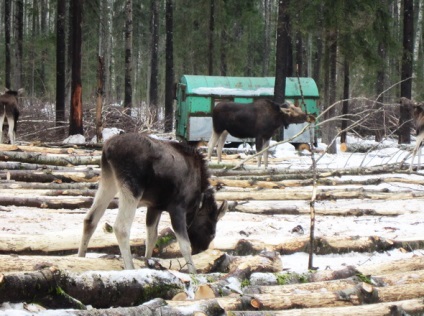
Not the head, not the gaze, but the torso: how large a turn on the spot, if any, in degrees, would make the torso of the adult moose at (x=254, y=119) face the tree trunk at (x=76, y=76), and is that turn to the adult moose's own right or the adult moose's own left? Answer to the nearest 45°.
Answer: approximately 135° to the adult moose's own left

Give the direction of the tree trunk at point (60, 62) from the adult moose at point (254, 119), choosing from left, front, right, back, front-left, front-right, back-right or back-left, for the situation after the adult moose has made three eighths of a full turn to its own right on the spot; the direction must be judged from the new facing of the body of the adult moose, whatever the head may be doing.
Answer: right

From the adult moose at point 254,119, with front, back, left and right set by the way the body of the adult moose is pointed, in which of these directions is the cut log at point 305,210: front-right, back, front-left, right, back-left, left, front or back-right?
right

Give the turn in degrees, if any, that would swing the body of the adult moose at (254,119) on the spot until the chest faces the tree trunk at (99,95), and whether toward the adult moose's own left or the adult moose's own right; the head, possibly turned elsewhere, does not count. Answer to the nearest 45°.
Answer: approximately 135° to the adult moose's own left

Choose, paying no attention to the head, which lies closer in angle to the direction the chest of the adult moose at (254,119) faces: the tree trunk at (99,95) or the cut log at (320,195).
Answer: the cut log

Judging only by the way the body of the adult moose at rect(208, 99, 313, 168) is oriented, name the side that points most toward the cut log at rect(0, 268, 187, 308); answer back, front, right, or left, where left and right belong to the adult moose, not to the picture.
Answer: right

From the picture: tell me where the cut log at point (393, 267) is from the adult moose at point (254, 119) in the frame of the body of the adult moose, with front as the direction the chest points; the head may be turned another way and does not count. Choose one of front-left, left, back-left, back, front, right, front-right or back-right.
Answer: right

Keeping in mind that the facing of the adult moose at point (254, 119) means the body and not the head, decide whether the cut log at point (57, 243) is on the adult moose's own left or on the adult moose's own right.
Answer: on the adult moose's own right

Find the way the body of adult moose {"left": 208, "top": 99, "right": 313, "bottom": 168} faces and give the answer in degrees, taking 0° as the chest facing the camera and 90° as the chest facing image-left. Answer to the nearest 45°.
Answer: approximately 270°

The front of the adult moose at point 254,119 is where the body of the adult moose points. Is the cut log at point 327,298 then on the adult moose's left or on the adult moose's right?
on the adult moose's right
